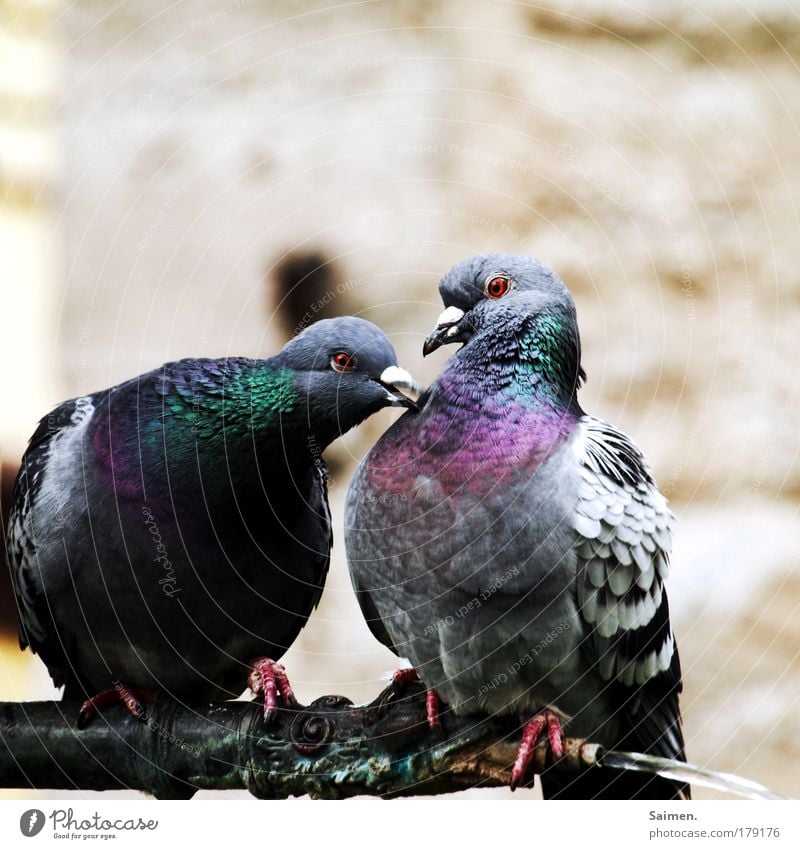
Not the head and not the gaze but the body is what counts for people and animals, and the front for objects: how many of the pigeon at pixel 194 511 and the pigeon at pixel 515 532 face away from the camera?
0

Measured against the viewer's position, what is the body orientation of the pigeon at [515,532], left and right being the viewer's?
facing the viewer and to the left of the viewer

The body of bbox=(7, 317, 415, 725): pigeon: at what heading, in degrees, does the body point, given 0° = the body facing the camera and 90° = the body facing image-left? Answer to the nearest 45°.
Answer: approximately 315°

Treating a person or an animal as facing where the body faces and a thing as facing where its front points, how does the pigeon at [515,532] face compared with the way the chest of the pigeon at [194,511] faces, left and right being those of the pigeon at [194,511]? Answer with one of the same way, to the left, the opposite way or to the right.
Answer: to the right
